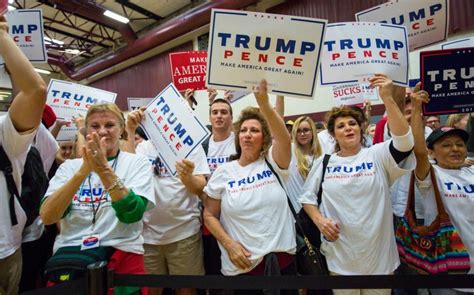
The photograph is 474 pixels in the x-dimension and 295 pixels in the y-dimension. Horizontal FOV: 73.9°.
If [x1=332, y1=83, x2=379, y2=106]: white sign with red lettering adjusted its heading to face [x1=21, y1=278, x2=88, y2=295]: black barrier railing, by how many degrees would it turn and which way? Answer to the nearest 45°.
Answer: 0° — it already faces it

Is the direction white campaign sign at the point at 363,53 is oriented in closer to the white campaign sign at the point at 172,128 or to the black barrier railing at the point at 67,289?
the black barrier railing

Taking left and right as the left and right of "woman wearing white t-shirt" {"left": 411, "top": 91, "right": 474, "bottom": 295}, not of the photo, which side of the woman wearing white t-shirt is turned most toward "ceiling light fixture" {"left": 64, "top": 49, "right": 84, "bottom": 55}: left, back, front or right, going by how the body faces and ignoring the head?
right

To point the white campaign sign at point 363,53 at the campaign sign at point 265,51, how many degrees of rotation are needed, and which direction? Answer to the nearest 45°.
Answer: approximately 45° to its right

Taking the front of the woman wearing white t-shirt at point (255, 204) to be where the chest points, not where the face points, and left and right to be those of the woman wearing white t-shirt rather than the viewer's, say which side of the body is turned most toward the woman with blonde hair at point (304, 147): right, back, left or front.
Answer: back

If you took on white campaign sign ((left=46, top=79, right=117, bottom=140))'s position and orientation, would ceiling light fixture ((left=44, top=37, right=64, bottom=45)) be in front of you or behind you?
behind

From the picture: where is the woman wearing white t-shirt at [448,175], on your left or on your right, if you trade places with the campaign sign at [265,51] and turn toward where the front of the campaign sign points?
on your left

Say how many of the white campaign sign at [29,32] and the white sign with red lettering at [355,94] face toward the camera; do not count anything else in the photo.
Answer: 2

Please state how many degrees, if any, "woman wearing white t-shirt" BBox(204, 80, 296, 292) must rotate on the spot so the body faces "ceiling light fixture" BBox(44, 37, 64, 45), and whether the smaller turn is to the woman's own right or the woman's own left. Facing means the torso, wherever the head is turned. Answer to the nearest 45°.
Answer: approximately 135° to the woman's own right
